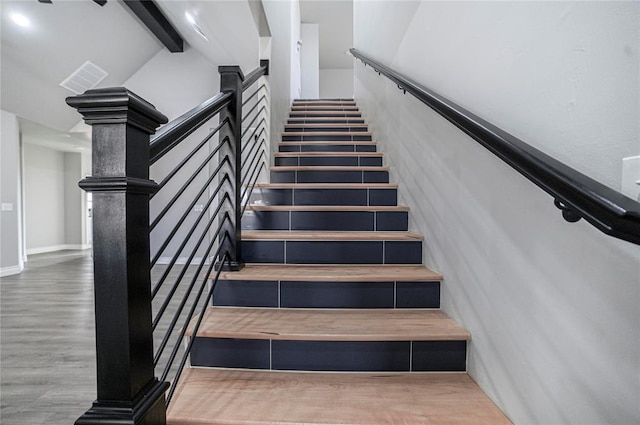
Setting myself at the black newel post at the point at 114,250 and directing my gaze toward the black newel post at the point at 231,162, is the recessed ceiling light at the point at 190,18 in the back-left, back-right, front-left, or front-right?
front-left

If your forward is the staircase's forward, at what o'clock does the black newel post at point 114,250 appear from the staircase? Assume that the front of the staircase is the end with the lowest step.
The black newel post is roughly at 1 o'clock from the staircase.

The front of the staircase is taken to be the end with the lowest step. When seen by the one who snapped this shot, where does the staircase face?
facing the viewer

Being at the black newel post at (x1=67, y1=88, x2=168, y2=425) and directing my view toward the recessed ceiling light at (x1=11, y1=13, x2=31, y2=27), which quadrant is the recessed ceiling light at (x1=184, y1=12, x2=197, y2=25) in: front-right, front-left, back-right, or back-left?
front-right

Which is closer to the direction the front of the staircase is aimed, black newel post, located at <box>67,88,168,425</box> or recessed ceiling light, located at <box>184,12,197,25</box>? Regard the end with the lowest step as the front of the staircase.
the black newel post

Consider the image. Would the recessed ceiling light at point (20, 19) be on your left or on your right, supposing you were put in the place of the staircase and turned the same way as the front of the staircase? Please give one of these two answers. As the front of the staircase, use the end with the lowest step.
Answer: on your right
